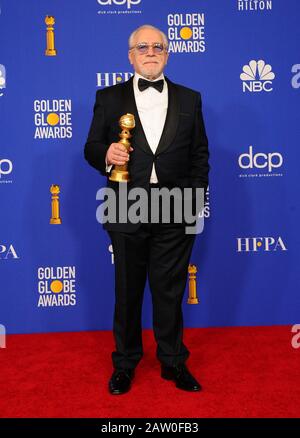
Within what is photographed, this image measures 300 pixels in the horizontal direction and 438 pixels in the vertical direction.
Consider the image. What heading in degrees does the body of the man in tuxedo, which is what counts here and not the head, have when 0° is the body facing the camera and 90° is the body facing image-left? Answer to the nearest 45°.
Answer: approximately 0°
